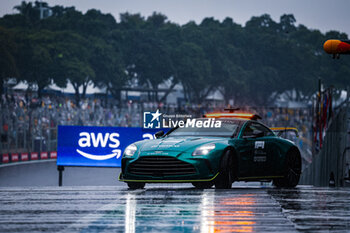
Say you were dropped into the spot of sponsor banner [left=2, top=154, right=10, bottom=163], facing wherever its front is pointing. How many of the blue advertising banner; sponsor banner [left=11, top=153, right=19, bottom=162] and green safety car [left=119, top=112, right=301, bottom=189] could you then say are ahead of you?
2

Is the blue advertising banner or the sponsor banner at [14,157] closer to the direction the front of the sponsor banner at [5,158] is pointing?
the blue advertising banner

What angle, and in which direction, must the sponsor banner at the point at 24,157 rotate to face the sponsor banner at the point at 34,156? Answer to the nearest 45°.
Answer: approximately 135° to its left

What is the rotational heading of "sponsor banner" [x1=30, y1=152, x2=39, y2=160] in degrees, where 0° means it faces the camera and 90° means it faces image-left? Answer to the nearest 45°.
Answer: approximately 0°

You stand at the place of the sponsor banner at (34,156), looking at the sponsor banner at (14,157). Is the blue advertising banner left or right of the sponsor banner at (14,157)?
left

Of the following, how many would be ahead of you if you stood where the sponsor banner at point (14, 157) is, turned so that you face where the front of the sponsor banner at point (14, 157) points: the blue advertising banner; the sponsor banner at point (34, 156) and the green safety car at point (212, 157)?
2

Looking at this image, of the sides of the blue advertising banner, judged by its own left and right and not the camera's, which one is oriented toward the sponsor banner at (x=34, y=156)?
back

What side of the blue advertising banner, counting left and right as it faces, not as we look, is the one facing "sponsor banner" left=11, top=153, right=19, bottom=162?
back

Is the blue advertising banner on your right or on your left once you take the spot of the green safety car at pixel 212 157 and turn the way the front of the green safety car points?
on your right
